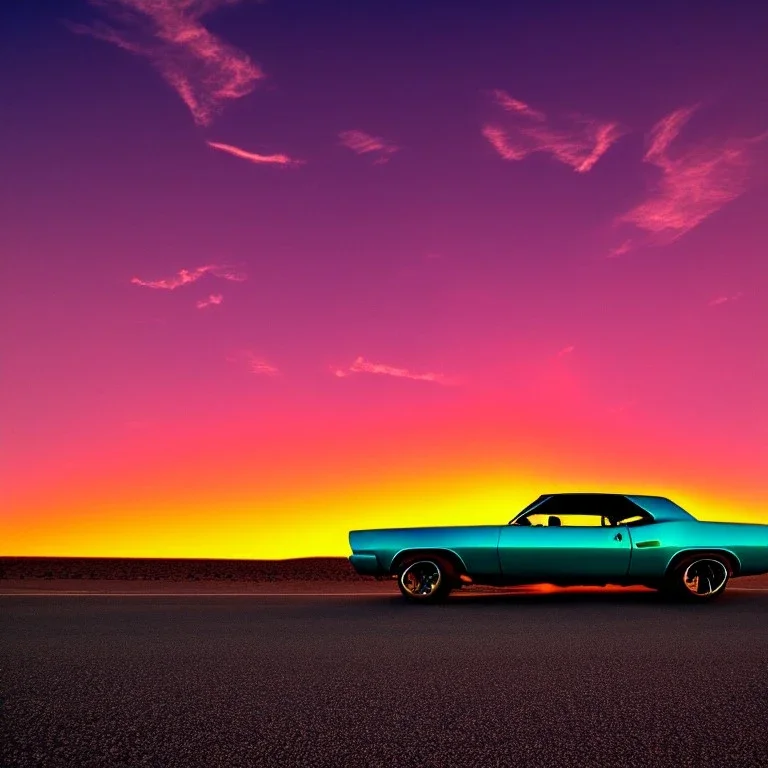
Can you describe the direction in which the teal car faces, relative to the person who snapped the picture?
facing to the left of the viewer
